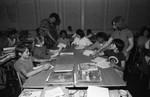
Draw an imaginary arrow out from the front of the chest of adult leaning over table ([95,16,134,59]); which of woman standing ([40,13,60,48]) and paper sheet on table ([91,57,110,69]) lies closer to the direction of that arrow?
the paper sheet on table

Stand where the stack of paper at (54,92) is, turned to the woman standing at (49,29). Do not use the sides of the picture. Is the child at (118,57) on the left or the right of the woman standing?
right

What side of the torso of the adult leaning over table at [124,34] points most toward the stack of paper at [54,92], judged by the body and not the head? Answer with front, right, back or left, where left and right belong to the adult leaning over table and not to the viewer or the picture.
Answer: front

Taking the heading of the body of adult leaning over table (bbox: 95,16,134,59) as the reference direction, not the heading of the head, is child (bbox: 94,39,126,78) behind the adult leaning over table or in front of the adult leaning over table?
in front

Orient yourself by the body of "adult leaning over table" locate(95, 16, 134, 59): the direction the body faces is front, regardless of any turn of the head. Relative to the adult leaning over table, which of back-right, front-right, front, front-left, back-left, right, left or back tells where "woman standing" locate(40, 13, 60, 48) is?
front-right

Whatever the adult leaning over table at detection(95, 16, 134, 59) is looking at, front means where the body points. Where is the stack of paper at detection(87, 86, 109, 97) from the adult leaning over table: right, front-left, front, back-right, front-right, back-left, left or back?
front-left

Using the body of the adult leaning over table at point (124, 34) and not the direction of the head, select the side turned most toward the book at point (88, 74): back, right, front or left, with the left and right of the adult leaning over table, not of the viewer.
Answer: front

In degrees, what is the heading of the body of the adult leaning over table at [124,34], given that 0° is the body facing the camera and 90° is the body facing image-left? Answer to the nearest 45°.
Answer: approximately 45°

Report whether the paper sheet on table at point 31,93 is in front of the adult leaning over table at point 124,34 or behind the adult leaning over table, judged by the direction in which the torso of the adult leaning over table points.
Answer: in front

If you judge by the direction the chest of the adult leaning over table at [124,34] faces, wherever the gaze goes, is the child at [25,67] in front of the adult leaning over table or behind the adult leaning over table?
in front
